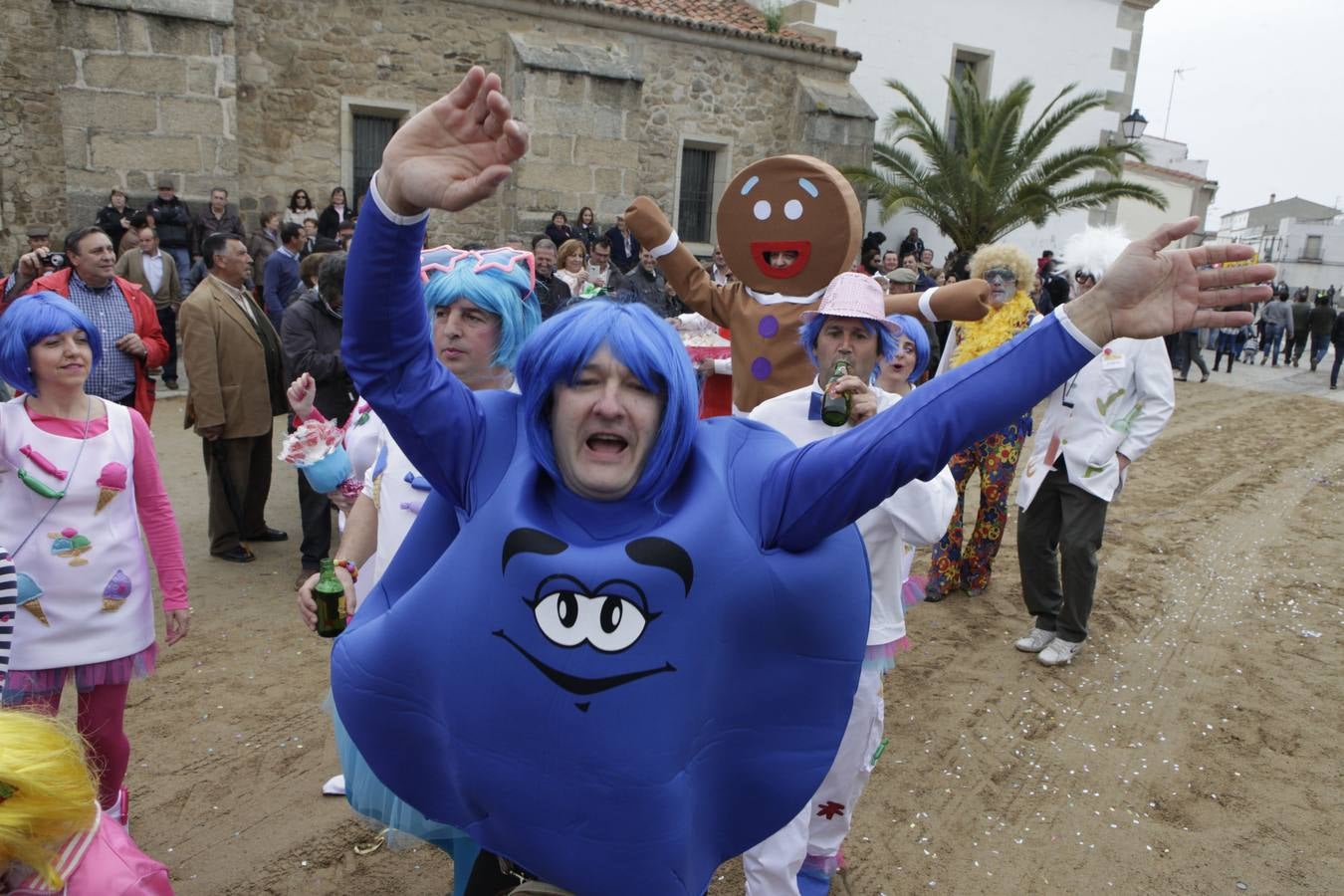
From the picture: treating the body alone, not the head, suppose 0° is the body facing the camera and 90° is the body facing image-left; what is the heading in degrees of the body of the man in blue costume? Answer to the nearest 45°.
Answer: approximately 0°

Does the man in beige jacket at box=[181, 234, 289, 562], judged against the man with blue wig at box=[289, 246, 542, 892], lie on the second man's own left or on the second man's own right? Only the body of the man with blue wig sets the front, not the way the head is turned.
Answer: on the second man's own right

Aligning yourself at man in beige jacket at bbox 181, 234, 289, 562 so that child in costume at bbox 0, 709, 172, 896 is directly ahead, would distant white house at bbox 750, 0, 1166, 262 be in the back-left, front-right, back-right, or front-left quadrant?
back-left

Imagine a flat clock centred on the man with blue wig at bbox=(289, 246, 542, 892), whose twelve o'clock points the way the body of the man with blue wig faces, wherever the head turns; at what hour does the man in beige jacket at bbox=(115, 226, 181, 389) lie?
The man in beige jacket is roughly at 4 o'clock from the man with blue wig.

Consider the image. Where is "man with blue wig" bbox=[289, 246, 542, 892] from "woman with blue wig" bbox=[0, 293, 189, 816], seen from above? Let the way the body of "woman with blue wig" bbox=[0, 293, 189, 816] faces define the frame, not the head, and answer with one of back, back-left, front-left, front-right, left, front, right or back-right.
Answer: front-left

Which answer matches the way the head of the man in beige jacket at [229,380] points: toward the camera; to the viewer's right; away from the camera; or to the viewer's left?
to the viewer's right

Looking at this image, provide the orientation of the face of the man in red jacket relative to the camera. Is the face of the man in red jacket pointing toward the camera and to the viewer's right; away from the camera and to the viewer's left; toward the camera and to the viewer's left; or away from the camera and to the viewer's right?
toward the camera and to the viewer's right

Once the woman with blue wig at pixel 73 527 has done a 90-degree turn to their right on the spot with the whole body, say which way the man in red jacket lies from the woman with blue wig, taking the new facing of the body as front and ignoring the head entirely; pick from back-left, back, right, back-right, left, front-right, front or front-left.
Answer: right

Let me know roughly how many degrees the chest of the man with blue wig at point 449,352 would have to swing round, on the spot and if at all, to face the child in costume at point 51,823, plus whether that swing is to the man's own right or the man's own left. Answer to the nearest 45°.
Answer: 0° — they already face them

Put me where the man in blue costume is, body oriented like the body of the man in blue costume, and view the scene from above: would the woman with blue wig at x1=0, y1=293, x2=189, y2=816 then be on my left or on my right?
on my right

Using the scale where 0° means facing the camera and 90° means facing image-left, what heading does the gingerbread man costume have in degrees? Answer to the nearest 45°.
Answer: approximately 0°
